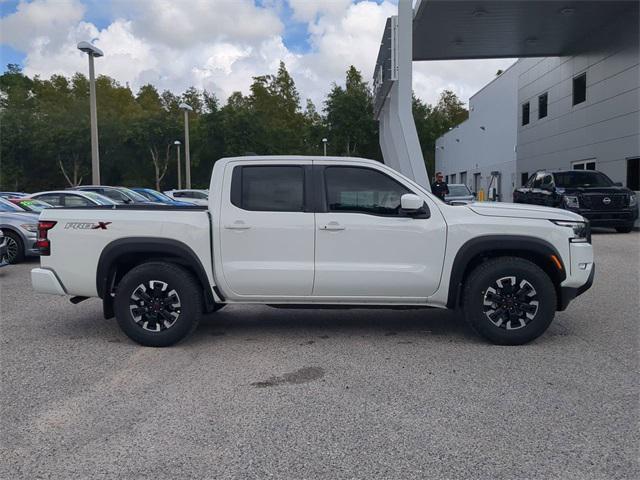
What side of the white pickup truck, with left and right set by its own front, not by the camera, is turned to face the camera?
right

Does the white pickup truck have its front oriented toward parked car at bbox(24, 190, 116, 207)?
no

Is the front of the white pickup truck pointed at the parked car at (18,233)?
no

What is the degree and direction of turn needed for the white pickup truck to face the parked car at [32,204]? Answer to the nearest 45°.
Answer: approximately 135° to its left

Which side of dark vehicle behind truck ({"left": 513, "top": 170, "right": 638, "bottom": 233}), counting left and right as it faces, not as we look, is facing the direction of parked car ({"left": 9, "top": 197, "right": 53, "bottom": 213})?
right

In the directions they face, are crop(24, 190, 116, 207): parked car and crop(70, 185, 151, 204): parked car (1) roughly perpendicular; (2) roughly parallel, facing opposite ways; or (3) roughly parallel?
roughly parallel

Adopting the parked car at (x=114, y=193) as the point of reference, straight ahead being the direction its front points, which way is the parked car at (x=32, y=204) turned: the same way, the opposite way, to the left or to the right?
the same way

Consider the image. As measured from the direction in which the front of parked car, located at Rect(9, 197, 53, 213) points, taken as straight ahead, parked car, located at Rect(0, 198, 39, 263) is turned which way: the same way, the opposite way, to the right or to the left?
the same way
